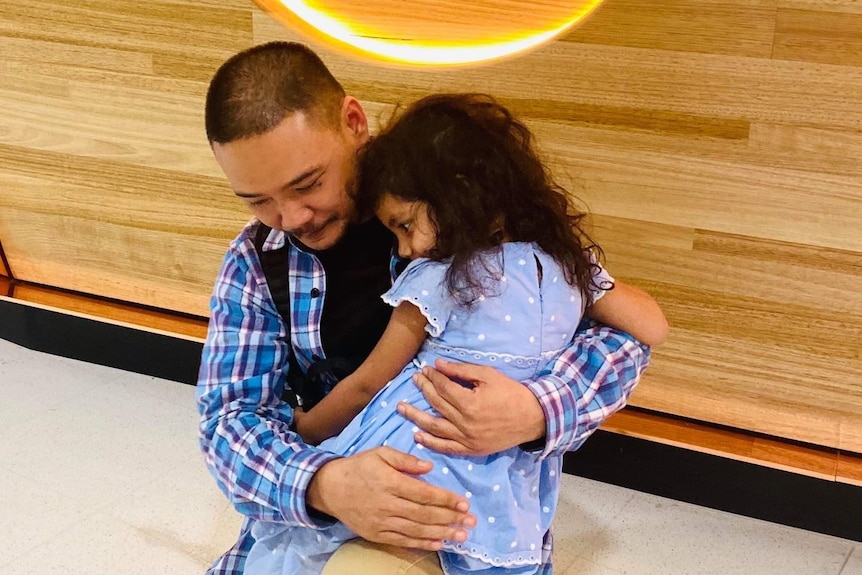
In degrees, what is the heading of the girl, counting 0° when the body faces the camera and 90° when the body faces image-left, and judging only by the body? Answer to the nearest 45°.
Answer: approximately 135°

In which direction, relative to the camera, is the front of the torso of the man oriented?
toward the camera

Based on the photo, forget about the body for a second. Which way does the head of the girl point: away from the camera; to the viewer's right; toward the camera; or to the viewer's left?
to the viewer's left
